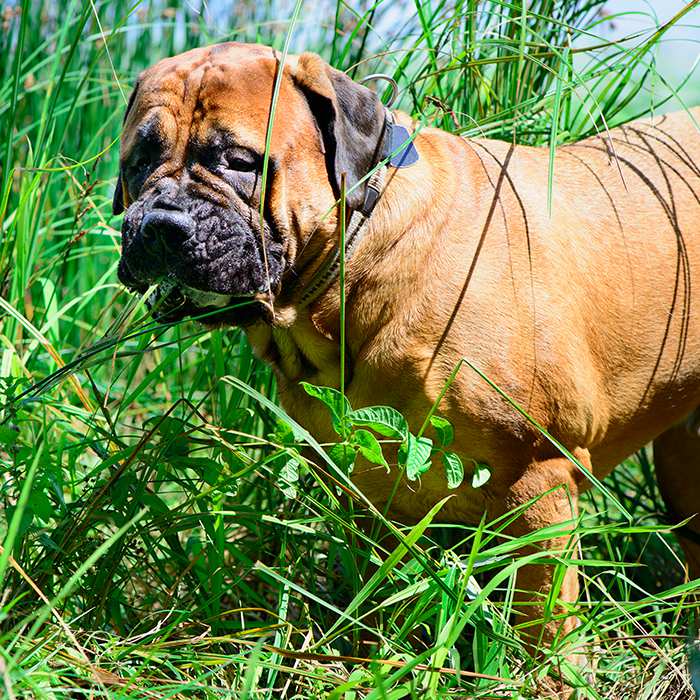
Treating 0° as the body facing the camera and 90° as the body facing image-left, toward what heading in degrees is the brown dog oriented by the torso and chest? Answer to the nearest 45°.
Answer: approximately 45°

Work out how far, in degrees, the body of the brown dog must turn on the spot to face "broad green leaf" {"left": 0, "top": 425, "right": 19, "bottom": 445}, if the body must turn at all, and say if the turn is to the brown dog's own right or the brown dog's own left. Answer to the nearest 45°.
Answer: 0° — it already faces it
